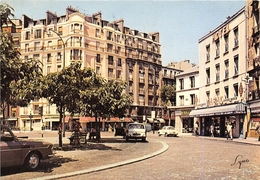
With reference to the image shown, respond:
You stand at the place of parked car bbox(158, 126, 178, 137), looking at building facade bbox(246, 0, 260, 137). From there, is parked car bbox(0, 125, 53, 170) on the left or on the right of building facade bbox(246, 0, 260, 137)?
right

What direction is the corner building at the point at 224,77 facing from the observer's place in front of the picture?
facing the viewer and to the left of the viewer

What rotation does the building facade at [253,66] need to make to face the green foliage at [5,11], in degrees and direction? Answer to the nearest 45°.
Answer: approximately 45° to its left

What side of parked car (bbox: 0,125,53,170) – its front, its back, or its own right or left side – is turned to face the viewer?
right

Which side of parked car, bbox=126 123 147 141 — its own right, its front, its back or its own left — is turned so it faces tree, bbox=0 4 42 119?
front

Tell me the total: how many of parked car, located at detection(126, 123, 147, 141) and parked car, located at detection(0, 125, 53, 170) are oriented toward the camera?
1

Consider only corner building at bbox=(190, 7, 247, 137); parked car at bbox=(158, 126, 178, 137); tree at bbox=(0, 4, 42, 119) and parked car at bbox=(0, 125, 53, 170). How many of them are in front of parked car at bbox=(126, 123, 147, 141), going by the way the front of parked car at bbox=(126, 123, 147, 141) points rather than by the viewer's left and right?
2

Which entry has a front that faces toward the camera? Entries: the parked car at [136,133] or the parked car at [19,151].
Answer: the parked car at [136,133]

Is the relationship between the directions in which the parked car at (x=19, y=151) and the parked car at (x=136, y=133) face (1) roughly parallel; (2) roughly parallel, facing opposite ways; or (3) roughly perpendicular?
roughly perpendicular

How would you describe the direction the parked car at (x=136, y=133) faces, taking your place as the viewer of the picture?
facing the viewer

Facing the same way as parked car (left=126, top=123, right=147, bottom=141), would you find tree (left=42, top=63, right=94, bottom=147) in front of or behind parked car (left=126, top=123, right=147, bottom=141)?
in front

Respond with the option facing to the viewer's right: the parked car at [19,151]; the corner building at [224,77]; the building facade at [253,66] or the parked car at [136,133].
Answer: the parked car at [19,151]
